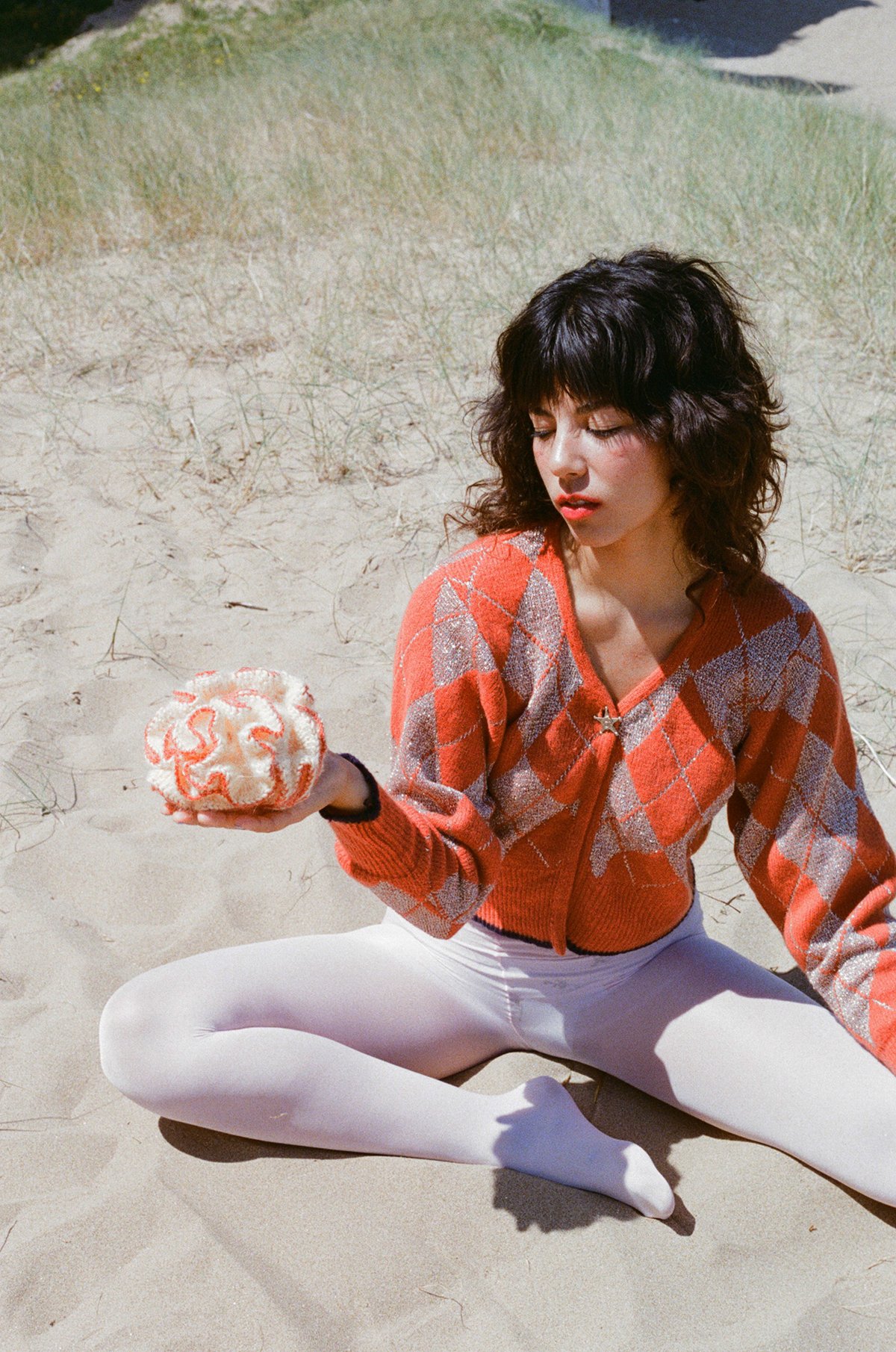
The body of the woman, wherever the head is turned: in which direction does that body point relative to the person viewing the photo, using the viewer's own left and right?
facing the viewer

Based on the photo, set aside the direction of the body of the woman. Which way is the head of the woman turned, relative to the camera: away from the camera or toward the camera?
toward the camera
